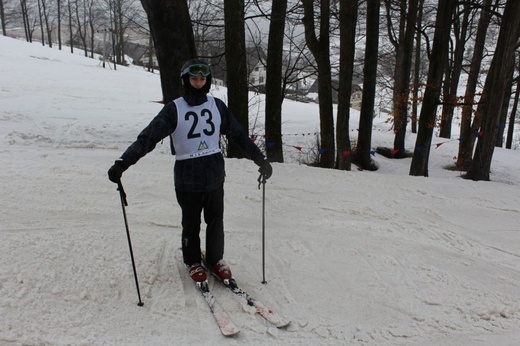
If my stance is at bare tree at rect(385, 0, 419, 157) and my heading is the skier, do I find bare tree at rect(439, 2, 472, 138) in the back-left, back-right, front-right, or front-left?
back-left

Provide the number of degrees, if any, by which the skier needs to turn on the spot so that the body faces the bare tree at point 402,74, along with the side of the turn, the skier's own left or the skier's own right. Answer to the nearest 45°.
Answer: approximately 135° to the skier's own left

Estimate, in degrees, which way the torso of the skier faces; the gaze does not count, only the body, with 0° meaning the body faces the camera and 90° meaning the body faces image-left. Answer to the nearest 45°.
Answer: approximately 0°

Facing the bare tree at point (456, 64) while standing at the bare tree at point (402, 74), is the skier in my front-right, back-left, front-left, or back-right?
back-right

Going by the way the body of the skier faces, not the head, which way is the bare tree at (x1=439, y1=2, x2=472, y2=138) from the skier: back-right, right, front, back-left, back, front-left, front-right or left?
back-left
